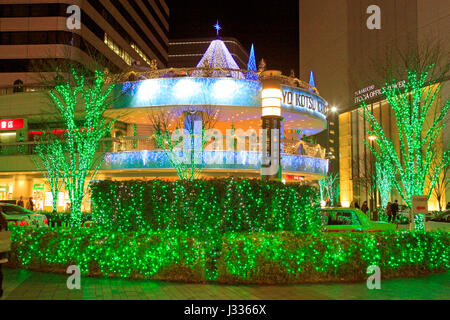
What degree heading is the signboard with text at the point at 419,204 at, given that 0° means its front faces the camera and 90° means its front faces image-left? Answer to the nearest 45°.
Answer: approximately 0°

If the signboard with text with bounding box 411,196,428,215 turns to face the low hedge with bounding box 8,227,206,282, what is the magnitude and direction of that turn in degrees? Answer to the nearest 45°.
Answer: approximately 45° to its right

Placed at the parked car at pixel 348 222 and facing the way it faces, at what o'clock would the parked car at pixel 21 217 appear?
the parked car at pixel 21 217 is roughly at 6 o'clock from the parked car at pixel 348 222.

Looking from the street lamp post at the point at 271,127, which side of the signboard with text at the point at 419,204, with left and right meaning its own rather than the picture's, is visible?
right

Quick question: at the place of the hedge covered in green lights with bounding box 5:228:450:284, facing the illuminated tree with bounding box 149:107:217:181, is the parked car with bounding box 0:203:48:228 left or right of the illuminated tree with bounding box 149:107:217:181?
left

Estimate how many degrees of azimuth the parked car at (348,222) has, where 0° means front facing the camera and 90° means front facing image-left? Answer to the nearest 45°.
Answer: approximately 270°

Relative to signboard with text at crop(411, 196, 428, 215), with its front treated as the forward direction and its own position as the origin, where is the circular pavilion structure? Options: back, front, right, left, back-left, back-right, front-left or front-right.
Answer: back-right
